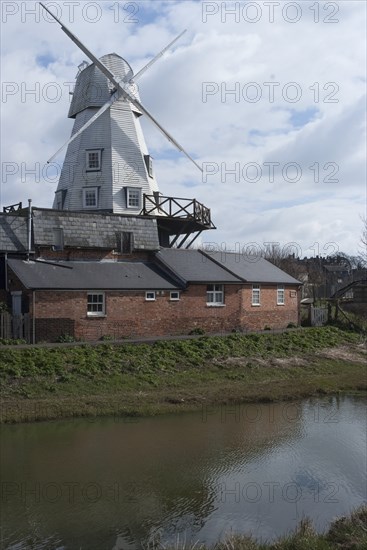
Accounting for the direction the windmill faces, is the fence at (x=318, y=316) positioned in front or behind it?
in front

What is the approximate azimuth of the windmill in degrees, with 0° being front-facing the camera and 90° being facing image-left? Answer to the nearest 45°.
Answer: approximately 315°

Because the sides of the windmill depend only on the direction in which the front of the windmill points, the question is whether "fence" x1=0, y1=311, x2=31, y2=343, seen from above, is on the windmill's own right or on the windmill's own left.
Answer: on the windmill's own right

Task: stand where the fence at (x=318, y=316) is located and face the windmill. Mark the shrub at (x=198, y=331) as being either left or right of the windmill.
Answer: left
